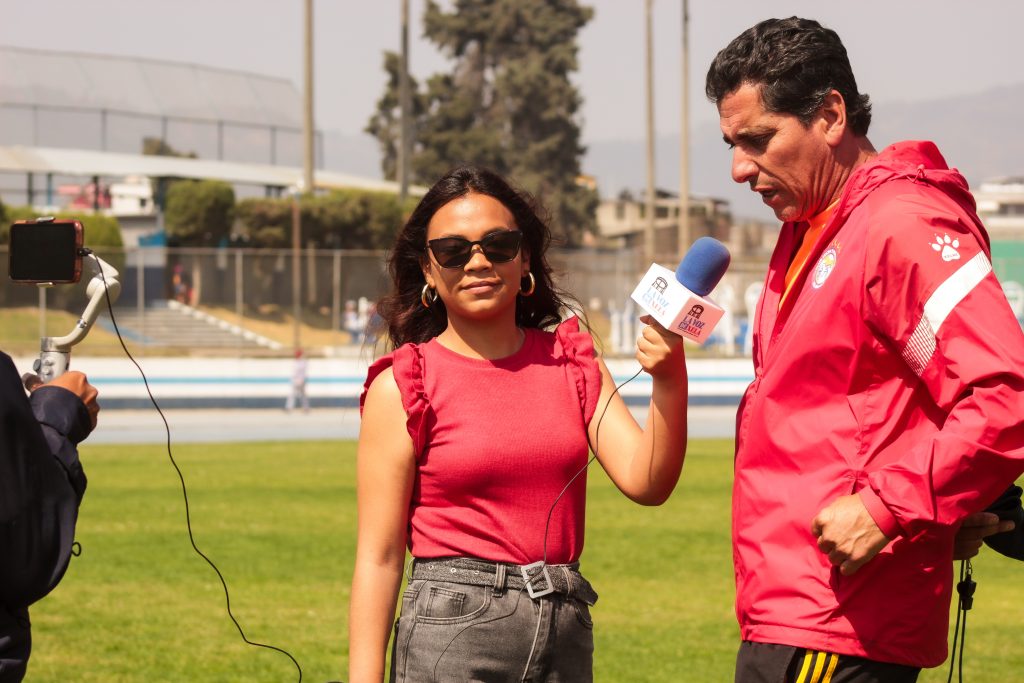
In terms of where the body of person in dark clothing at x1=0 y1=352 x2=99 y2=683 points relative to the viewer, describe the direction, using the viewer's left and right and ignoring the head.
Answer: facing away from the viewer and to the right of the viewer

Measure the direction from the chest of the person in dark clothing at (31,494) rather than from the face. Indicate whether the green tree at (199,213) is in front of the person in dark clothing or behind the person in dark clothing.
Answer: in front

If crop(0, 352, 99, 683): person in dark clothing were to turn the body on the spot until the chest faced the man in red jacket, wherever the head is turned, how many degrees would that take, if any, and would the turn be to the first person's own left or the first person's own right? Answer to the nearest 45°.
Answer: approximately 45° to the first person's own right

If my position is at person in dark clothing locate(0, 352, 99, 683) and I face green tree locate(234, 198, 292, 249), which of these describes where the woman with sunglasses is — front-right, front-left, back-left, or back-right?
front-right

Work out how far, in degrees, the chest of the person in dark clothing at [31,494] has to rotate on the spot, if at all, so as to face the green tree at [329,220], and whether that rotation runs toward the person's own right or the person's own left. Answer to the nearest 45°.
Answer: approximately 45° to the person's own left

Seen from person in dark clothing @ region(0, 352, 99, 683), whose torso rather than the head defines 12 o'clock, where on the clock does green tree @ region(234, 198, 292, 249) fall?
The green tree is roughly at 11 o'clock from the person in dark clothing.

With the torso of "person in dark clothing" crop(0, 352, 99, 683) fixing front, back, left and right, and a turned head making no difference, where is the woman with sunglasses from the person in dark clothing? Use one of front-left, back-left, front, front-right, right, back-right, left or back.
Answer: front-right

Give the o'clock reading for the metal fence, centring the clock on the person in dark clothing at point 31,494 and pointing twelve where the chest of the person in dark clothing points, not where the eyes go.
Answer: The metal fence is roughly at 11 o'clock from the person in dark clothing.

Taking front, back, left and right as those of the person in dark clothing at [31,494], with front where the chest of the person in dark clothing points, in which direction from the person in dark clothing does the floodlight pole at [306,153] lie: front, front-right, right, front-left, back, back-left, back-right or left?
front-left
